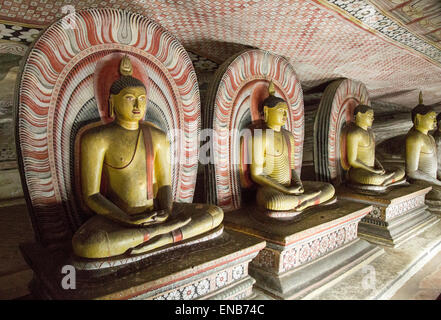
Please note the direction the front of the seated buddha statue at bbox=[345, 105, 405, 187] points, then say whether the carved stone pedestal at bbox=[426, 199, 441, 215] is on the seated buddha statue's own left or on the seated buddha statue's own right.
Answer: on the seated buddha statue's own left

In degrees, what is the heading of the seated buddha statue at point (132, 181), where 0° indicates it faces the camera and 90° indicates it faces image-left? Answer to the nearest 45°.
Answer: approximately 315°

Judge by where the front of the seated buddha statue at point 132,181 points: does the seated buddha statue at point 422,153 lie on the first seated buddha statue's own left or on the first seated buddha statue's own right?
on the first seated buddha statue's own left

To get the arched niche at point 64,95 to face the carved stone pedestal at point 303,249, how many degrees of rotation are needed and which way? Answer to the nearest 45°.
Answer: approximately 45° to its left

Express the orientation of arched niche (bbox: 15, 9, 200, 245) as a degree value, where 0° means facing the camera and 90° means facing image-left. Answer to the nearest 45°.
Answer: approximately 315°

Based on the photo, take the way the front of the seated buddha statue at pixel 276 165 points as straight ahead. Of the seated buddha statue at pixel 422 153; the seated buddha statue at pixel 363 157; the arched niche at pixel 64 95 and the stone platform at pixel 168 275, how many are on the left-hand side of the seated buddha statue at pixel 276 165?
2

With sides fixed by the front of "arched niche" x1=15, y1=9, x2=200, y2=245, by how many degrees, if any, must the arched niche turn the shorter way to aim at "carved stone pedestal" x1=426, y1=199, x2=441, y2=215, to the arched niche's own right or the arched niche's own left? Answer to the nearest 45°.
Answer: approximately 45° to the arched niche's own left

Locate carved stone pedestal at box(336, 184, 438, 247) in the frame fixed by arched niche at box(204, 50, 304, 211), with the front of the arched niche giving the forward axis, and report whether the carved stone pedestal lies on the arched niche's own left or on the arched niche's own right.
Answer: on the arched niche's own left
